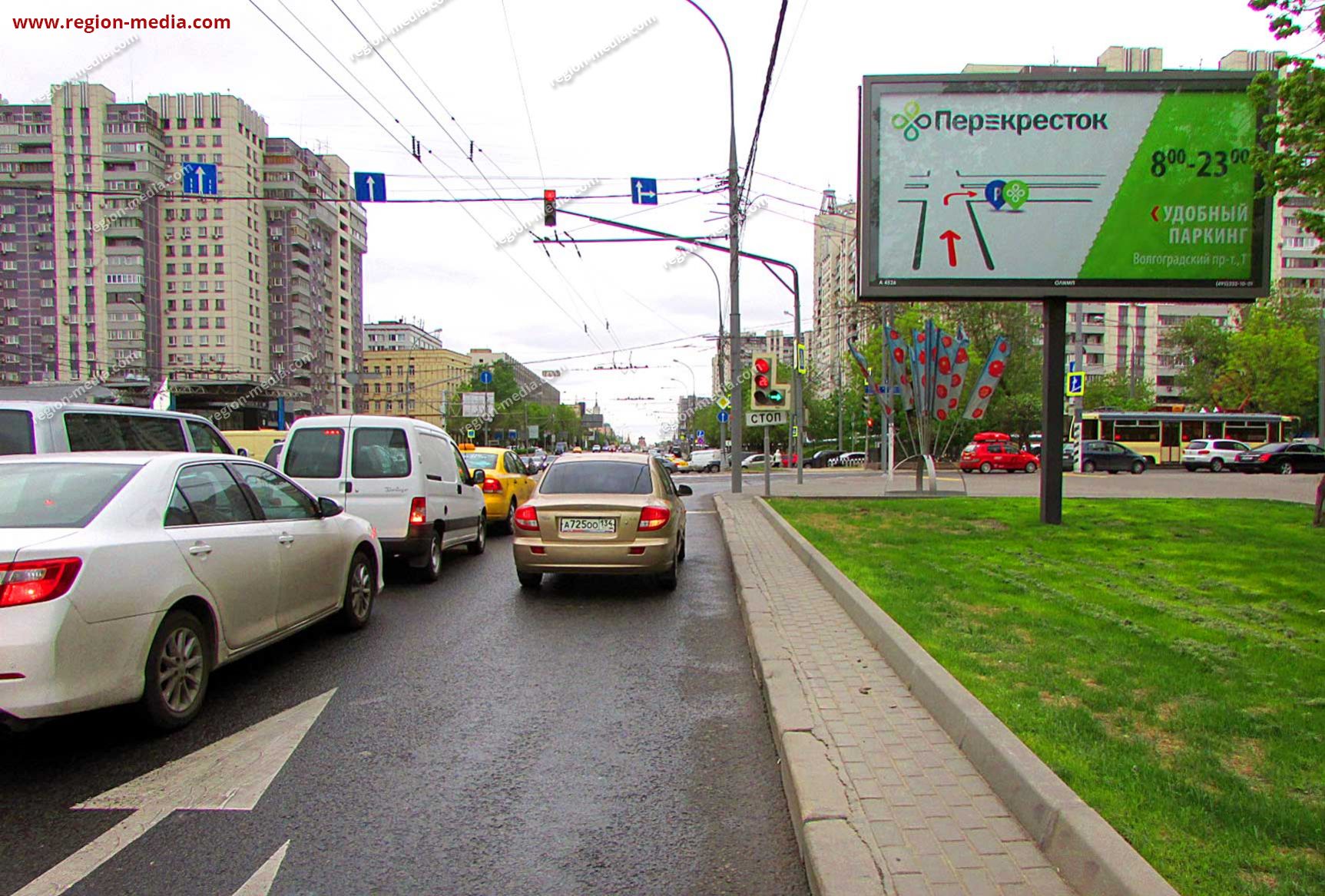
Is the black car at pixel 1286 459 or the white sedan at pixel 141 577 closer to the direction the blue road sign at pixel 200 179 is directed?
the white sedan

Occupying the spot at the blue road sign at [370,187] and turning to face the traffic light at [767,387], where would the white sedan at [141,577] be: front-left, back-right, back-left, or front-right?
back-right

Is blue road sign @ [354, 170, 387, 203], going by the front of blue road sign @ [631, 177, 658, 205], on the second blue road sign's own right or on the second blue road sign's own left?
on the second blue road sign's own right

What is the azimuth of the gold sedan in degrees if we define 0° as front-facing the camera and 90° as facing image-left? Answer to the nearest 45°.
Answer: approximately 180°

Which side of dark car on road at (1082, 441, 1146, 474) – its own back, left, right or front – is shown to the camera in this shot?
right

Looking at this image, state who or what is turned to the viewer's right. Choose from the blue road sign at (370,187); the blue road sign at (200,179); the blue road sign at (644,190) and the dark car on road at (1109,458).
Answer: the dark car on road

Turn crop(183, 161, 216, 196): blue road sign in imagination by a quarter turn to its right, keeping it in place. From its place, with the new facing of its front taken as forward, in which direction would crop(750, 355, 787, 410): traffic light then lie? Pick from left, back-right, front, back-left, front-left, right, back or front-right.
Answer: back

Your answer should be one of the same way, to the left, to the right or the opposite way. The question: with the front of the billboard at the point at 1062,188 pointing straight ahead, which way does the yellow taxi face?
the opposite way

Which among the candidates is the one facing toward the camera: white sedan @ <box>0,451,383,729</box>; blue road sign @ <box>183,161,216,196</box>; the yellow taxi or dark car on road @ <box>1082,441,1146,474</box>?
the blue road sign

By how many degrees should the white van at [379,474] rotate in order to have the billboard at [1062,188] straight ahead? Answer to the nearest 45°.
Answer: approximately 45° to its right

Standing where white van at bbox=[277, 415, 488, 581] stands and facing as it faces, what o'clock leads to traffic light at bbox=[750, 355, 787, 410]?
The traffic light is roughly at 12 o'clock from the white van.

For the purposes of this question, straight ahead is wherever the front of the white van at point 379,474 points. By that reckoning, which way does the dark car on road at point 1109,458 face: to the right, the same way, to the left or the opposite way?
to the right

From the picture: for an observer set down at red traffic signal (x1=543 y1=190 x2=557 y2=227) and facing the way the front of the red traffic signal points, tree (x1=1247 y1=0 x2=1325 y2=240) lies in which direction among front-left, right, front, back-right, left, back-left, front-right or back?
front-left

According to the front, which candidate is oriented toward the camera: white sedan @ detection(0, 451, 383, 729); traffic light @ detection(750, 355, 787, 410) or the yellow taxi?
the traffic light

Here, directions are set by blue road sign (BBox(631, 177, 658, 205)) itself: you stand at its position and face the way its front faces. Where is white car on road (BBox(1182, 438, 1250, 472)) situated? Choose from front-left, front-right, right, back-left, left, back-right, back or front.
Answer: back-left

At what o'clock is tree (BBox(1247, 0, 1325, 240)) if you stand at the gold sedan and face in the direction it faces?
The tree is roughly at 3 o'clock from the gold sedan.

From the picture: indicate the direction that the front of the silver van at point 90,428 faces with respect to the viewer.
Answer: facing away from the viewer and to the right of the viewer
